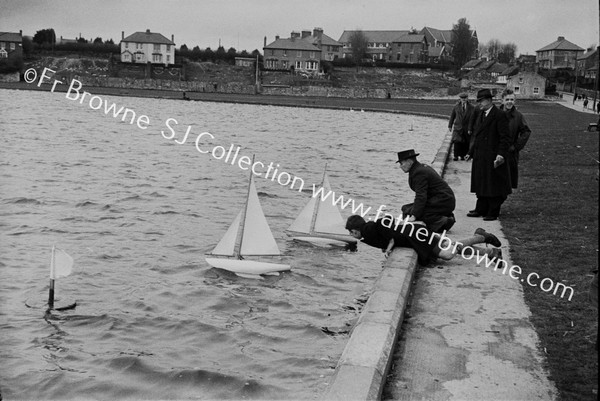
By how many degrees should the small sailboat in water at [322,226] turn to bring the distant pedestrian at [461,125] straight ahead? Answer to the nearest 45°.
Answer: approximately 135° to its right

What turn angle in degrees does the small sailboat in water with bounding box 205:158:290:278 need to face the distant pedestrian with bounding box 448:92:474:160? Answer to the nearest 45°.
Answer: approximately 135° to its right

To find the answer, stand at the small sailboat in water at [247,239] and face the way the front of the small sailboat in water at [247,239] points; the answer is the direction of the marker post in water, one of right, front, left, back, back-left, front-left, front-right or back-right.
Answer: front-left

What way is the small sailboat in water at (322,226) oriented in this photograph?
to the viewer's left

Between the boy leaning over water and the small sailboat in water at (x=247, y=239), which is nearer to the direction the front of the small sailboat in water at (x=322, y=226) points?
the small sailboat in water

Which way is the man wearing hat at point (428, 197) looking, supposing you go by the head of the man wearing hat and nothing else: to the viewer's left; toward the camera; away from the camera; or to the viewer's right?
to the viewer's left

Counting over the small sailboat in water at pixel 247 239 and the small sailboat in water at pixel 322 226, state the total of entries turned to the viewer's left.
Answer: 2

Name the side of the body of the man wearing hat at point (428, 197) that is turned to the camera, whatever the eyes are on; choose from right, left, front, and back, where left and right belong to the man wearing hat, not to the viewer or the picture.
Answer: left

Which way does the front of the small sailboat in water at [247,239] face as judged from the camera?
facing to the left of the viewer

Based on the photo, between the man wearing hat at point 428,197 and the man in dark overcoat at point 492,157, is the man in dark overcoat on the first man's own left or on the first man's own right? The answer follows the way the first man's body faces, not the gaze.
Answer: on the first man's own right

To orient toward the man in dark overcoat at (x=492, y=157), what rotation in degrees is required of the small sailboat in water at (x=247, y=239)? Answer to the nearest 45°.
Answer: approximately 180°

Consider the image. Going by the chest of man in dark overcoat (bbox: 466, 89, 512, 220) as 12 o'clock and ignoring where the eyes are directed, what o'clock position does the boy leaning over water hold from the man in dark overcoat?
The boy leaning over water is roughly at 11 o'clock from the man in dark overcoat.
